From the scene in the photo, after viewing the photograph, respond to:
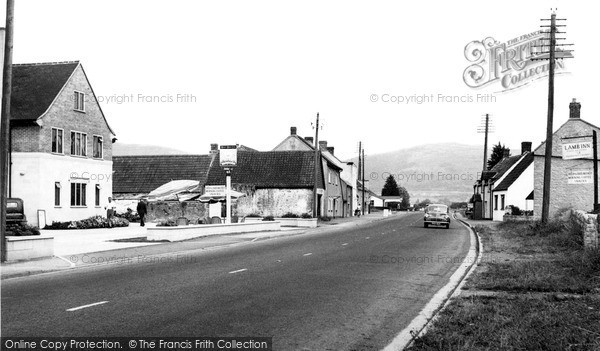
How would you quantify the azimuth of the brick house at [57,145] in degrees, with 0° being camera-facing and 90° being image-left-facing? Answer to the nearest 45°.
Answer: approximately 315°

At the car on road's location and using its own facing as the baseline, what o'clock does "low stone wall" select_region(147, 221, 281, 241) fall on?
The low stone wall is roughly at 1 o'clock from the car on road.

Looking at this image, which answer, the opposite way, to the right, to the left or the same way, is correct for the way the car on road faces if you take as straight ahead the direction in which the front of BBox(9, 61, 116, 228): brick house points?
to the right

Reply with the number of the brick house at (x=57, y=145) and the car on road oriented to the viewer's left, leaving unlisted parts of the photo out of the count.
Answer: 0

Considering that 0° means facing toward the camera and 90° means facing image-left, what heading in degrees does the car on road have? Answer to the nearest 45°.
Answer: approximately 0°

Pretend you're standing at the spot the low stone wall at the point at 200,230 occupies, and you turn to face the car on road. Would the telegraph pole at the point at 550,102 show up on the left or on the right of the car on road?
right

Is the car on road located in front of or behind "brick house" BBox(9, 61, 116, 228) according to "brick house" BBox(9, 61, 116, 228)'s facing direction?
in front

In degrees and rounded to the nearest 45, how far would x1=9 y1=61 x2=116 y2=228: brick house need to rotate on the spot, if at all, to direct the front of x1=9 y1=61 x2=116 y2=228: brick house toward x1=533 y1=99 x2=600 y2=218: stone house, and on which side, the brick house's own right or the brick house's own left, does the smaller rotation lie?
approximately 45° to the brick house's own left

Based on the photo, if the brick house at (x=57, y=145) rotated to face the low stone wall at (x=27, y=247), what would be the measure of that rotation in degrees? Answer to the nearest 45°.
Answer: approximately 45° to its right
